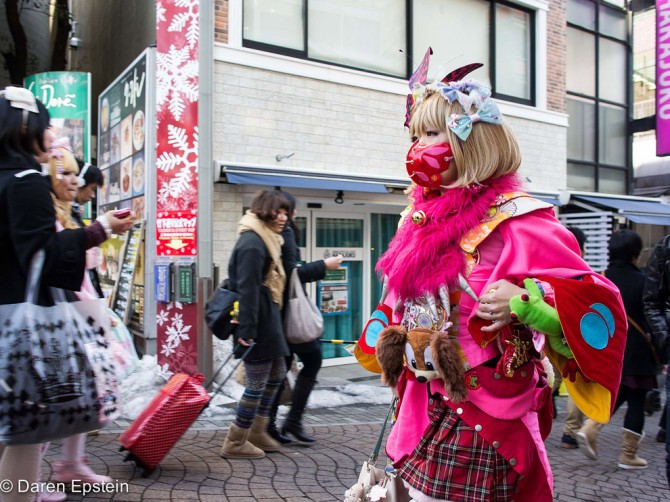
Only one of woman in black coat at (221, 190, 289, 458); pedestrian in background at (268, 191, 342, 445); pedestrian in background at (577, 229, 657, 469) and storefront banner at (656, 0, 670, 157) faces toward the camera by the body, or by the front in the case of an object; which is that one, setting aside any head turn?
the storefront banner

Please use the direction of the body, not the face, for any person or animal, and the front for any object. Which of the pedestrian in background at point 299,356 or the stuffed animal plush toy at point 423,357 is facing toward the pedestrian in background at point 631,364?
the pedestrian in background at point 299,356

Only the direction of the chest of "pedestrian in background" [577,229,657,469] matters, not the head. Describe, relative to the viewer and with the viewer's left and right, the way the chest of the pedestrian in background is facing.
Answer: facing away from the viewer and to the right of the viewer

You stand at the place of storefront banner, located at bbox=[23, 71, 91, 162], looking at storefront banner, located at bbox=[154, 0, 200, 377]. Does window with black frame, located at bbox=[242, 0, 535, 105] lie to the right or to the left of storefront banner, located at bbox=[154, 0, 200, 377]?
left

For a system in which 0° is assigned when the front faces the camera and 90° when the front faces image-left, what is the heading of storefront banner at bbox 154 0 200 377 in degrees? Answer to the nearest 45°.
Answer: approximately 0°
